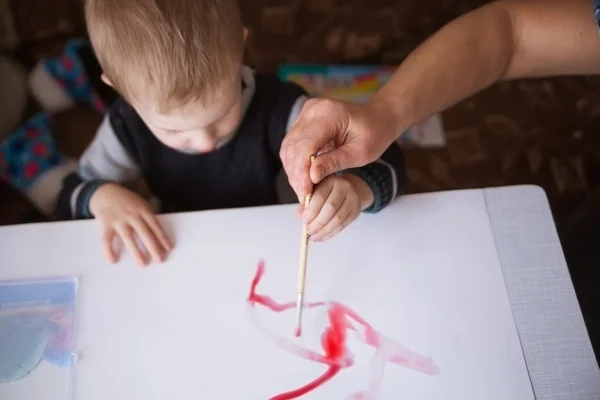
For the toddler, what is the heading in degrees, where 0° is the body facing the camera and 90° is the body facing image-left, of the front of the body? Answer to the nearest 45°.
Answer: approximately 0°

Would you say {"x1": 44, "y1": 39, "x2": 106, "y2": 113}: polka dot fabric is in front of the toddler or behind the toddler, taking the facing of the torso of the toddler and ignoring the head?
behind

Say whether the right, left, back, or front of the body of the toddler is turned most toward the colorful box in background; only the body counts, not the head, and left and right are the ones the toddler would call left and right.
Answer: back
